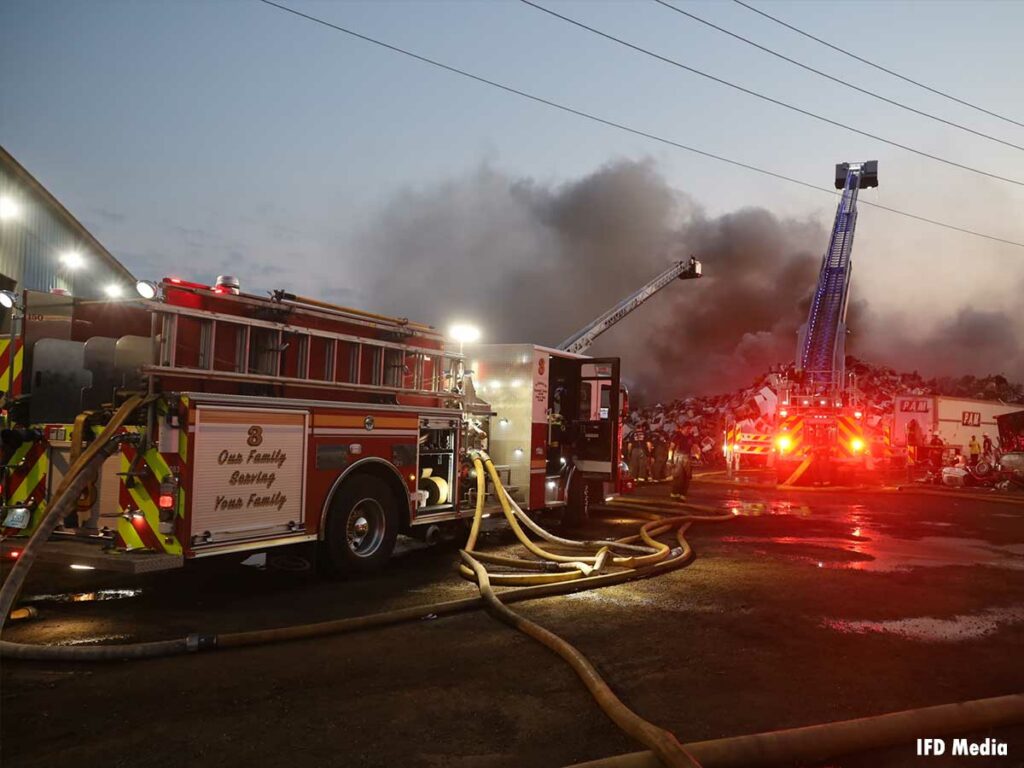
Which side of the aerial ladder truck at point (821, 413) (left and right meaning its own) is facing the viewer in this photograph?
back

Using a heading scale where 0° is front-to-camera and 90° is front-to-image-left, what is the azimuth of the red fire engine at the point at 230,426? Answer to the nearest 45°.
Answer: approximately 225°

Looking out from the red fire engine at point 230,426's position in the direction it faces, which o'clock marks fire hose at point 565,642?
The fire hose is roughly at 3 o'clock from the red fire engine.

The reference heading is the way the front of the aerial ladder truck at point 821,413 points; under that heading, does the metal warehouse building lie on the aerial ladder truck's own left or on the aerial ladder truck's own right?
on the aerial ladder truck's own left

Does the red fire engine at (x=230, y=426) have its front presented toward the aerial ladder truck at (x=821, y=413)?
yes

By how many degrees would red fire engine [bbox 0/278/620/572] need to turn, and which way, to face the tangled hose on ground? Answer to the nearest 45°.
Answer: approximately 45° to its right

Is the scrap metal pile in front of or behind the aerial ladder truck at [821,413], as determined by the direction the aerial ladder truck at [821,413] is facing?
in front

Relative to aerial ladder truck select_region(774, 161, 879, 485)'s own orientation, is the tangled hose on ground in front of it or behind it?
behind

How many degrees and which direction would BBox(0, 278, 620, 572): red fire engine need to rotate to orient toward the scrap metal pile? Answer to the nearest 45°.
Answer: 0° — it already faces it
